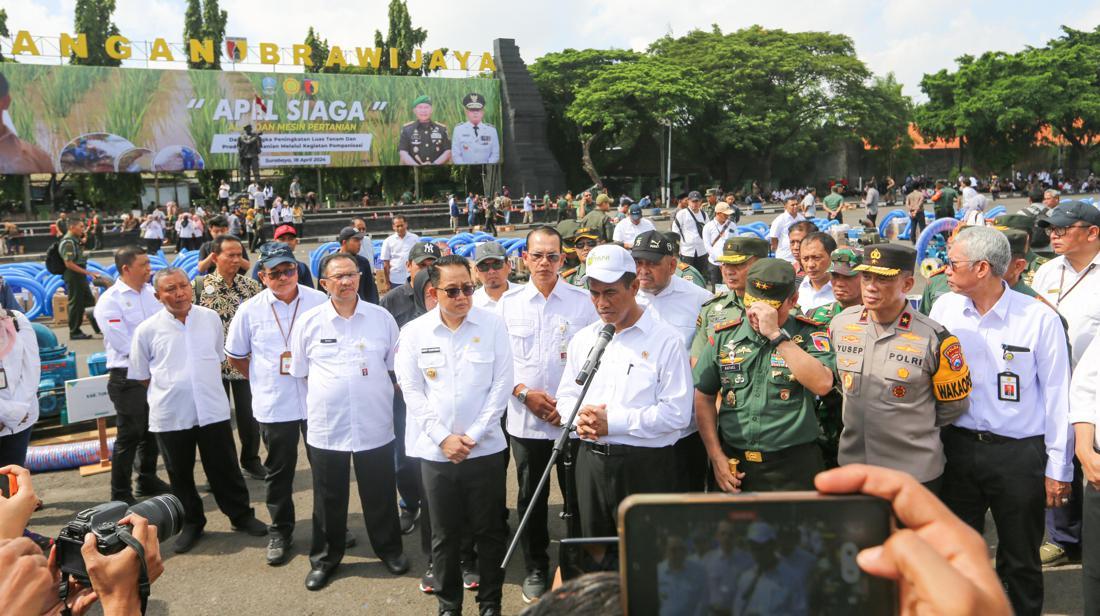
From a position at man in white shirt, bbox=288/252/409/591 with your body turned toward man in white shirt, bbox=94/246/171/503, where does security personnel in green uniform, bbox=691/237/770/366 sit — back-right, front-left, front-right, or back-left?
back-right

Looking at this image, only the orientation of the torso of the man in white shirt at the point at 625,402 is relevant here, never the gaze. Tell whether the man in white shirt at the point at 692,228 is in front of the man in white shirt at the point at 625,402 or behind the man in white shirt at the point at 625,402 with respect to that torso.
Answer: behind

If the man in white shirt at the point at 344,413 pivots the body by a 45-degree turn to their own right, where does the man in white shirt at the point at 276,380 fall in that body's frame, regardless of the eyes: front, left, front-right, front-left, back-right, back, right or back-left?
right

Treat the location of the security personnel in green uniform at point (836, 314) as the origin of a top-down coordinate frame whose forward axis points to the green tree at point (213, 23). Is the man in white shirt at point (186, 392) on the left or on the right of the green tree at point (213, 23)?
left

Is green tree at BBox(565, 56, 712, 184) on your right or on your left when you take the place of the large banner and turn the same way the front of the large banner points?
on your left

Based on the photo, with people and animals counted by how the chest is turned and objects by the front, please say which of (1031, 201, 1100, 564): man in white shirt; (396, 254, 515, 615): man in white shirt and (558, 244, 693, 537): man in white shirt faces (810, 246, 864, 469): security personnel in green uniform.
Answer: (1031, 201, 1100, 564): man in white shirt

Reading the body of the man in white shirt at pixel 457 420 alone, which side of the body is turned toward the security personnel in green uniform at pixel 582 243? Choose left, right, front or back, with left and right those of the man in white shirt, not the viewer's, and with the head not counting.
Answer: back

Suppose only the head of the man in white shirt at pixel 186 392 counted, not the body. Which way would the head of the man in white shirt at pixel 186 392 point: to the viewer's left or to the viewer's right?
to the viewer's right

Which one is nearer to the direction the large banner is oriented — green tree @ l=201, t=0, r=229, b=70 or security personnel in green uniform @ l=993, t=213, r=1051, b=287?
the security personnel in green uniform

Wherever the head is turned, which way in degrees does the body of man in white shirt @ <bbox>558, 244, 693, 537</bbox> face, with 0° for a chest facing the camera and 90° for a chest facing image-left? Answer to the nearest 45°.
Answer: approximately 45°

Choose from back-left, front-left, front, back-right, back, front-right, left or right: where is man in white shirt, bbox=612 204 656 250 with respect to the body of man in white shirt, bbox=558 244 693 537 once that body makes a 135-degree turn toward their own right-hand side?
front

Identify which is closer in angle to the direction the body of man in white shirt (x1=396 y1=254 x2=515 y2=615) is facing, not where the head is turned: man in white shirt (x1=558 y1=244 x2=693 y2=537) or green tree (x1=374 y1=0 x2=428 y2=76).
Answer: the man in white shirt

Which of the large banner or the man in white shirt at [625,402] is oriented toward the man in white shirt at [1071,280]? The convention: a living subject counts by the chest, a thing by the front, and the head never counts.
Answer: the large banner

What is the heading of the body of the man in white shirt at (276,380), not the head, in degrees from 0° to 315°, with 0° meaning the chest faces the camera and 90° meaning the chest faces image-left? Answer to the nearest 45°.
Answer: approximately 0°
